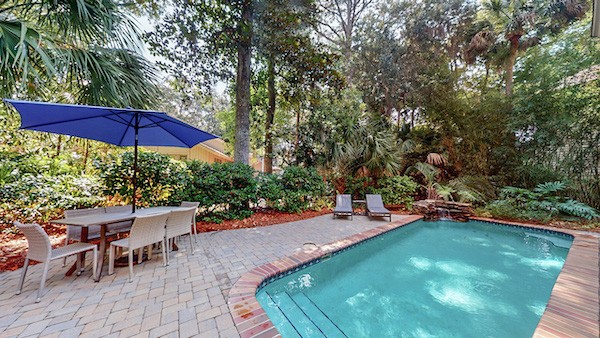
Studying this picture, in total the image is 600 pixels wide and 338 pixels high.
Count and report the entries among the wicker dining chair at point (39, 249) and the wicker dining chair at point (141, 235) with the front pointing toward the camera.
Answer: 0

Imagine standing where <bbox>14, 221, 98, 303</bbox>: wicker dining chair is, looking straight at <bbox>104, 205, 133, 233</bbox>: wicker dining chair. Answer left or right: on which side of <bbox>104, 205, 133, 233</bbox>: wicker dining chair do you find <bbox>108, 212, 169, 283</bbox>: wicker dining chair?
right

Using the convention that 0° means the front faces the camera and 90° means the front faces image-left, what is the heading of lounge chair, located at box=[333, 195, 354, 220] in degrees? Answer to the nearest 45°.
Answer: approximately 0°

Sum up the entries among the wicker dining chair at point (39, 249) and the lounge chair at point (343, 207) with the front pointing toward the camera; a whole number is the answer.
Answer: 1

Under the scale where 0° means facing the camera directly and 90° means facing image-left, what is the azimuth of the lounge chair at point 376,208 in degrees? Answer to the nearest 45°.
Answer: approximately 315°

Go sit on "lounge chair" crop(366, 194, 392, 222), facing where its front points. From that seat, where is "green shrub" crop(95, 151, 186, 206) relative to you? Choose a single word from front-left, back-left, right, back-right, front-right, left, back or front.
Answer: right

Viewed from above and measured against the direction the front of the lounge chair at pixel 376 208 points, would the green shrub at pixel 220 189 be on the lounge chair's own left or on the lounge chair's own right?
on the lounge chair's own right

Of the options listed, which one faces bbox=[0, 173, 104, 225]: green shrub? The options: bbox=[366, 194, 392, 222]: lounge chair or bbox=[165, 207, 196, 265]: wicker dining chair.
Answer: the wicker dining chair

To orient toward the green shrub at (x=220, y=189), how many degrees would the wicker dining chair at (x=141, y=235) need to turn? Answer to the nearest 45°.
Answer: approximately 90° to its right

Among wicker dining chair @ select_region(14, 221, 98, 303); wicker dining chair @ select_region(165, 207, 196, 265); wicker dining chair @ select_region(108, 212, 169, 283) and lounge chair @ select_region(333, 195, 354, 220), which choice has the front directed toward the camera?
the lounge chair

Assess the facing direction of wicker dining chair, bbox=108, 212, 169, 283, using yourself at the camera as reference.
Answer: facing away from the viewer and to the left of the viewer

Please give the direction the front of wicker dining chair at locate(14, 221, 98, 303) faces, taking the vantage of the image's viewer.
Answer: facing away from the viewer and to the right of the viewer
